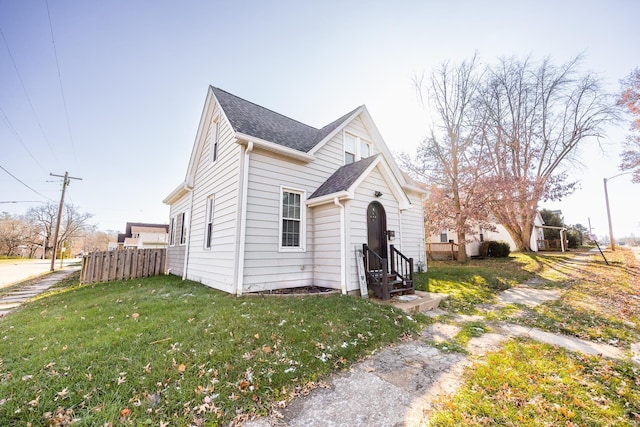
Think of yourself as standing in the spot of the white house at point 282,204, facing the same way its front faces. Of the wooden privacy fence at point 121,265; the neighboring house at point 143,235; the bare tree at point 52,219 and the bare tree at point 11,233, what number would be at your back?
4

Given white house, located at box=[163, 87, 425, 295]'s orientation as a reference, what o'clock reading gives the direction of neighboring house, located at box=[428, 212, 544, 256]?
The neighboring house is roughly at 9 o'clock from the white house.

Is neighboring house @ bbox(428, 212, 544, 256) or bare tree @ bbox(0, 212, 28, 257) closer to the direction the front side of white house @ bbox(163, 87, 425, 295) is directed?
the neighboring house

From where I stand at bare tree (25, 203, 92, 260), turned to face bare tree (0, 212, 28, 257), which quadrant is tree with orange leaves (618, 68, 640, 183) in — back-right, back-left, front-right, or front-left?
back-left

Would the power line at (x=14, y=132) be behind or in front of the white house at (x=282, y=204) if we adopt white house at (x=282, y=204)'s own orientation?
behind

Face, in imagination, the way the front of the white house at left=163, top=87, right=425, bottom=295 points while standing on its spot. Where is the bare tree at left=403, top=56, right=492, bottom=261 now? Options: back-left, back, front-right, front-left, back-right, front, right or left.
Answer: left

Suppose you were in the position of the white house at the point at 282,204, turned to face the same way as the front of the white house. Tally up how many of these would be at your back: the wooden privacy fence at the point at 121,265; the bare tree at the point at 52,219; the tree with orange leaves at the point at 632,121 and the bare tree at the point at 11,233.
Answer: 3

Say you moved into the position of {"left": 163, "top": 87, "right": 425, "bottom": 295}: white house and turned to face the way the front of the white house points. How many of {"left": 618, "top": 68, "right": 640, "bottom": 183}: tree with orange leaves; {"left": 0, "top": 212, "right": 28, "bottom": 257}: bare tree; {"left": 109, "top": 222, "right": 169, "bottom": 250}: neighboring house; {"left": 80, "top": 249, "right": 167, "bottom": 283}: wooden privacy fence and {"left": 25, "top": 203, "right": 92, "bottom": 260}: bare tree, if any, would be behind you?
4

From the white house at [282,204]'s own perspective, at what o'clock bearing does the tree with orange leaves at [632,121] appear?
The tree with orange leaves is roughly at 10 o'clock from the white house.

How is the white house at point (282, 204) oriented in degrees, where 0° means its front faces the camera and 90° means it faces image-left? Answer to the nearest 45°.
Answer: approximately 315°

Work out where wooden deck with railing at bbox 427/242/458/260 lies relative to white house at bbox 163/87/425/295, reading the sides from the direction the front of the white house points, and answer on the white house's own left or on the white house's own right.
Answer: on the white house's own left

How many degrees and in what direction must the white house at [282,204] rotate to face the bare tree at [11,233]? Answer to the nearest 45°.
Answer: approximately 180°

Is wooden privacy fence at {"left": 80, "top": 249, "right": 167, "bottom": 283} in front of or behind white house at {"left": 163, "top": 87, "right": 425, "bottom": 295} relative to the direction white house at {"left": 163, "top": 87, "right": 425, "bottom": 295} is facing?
behind

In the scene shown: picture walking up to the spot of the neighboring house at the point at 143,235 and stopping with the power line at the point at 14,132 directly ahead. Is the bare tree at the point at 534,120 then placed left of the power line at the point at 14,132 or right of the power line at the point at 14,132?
left

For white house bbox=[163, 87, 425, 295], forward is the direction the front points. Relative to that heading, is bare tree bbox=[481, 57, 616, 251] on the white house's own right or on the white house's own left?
on the white house's own left
